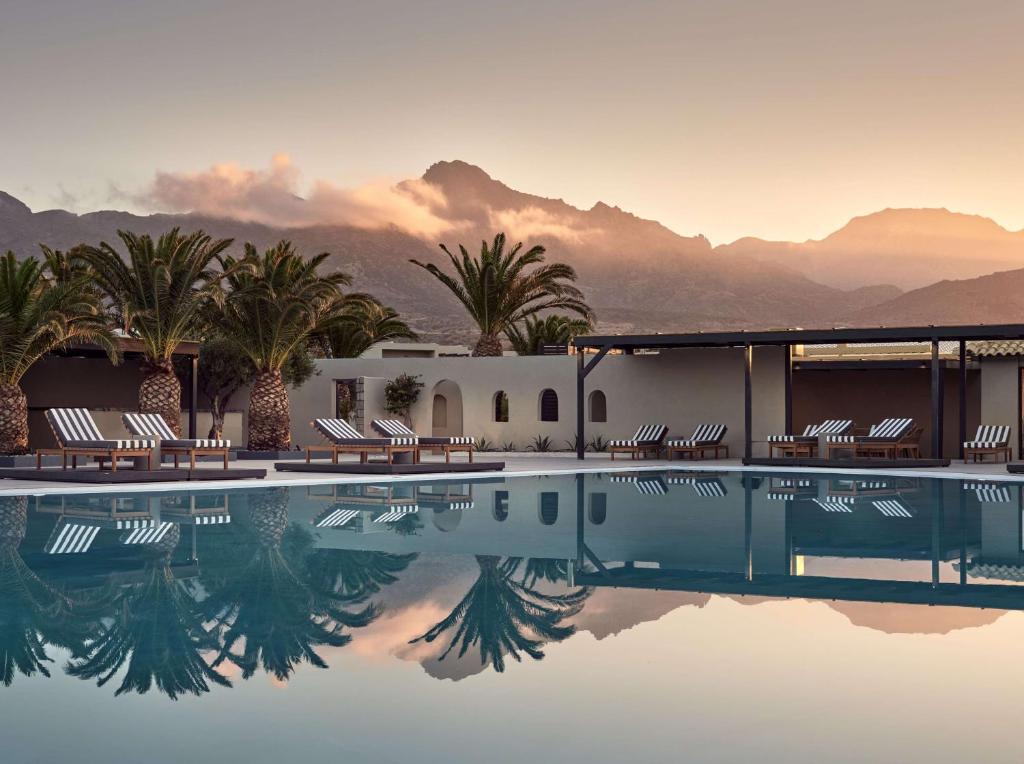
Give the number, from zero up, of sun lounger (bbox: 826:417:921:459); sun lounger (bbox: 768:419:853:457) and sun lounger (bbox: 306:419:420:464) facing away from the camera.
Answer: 0

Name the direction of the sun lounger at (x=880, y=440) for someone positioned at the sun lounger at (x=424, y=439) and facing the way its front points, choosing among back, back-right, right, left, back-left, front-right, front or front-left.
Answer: front-left

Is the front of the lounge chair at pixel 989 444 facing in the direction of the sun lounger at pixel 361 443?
yes

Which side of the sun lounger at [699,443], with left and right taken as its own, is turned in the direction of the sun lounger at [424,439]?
front

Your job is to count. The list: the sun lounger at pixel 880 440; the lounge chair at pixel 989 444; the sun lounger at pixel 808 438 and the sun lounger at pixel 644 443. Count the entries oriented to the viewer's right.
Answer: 0

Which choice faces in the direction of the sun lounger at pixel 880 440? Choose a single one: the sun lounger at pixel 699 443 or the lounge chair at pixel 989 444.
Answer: the lounge chair

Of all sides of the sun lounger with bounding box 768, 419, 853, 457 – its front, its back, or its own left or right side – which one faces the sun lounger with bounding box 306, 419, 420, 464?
front

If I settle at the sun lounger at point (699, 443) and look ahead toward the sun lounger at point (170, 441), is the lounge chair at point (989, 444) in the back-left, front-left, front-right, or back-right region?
back-left

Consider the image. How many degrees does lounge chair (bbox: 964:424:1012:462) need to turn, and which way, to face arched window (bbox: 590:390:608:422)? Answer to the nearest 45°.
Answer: approximately 45° to its right

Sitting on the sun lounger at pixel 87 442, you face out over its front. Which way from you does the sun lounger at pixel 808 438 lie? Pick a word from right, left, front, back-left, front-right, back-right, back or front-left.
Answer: front-left

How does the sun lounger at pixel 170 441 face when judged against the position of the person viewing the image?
facing the viewer and to the right of the viewer

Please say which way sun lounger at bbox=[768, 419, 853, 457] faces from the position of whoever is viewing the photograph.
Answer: facing the viewer and to the left of the viewer

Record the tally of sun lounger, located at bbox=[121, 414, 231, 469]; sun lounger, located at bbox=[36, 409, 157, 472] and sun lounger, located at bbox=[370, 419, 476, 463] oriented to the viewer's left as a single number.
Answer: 0

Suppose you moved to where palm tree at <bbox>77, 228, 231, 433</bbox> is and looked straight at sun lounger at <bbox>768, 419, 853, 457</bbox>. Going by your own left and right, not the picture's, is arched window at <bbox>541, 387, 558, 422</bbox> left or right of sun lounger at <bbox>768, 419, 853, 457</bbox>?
left

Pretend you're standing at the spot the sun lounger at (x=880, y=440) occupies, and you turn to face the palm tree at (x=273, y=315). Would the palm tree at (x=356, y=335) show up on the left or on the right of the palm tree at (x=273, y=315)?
right

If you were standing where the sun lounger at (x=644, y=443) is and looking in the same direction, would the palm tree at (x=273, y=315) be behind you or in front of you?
in front
